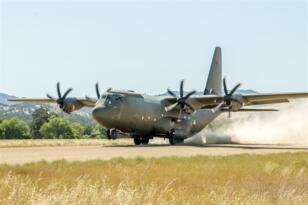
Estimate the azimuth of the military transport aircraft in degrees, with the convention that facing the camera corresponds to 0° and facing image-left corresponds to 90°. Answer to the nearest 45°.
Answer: approximately 45°
